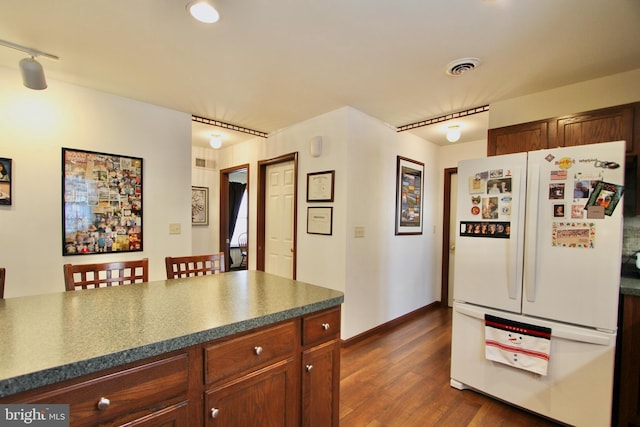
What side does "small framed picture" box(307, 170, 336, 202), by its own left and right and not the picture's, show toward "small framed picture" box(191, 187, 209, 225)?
right

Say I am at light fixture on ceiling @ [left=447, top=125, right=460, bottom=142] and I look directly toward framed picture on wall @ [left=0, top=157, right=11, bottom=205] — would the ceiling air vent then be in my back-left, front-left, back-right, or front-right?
front-left

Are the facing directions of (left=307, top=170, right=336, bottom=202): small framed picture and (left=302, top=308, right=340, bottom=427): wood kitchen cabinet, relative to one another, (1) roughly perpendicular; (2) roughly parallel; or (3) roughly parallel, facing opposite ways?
roughly perpendicular

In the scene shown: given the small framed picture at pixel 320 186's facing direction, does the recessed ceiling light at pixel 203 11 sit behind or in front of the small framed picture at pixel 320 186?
in front

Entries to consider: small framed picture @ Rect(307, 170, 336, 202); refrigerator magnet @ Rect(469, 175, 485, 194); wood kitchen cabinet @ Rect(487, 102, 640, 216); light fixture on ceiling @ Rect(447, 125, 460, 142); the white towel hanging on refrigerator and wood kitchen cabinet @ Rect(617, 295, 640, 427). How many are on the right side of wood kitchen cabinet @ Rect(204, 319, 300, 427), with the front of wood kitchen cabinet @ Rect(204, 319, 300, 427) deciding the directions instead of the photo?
0

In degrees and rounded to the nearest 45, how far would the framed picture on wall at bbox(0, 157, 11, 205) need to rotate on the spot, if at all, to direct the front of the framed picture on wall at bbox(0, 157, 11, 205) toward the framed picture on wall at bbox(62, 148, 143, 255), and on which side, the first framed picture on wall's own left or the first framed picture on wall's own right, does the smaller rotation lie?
approximately 90° to the first framed picture on wall's own left

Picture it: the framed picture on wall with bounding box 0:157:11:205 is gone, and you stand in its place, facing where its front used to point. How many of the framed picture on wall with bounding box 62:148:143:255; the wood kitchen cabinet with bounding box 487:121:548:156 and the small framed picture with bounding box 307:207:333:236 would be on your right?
0

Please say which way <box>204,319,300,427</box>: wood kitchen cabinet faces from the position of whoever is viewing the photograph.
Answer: facing the viewer and to the right of the viewer

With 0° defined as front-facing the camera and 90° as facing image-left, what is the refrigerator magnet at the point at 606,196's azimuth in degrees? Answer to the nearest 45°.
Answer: approximately 0°

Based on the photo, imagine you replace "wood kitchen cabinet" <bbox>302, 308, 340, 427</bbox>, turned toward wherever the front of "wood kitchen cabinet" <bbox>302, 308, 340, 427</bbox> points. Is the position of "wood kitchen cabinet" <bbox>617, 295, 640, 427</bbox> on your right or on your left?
on your left

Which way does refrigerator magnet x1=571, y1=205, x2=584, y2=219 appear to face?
toward the camera

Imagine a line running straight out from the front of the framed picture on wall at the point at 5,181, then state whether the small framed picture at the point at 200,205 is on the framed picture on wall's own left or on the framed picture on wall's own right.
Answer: on the framed picture on wall's own left

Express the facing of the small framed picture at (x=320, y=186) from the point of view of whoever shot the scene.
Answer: facing the viewer and to the left of the viewer

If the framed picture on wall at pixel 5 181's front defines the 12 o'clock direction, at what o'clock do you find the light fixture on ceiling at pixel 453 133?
The light fixture on ceiling is roughly at 10 o'clock from the framed picture on wall.

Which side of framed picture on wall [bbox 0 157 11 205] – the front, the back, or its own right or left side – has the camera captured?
front
